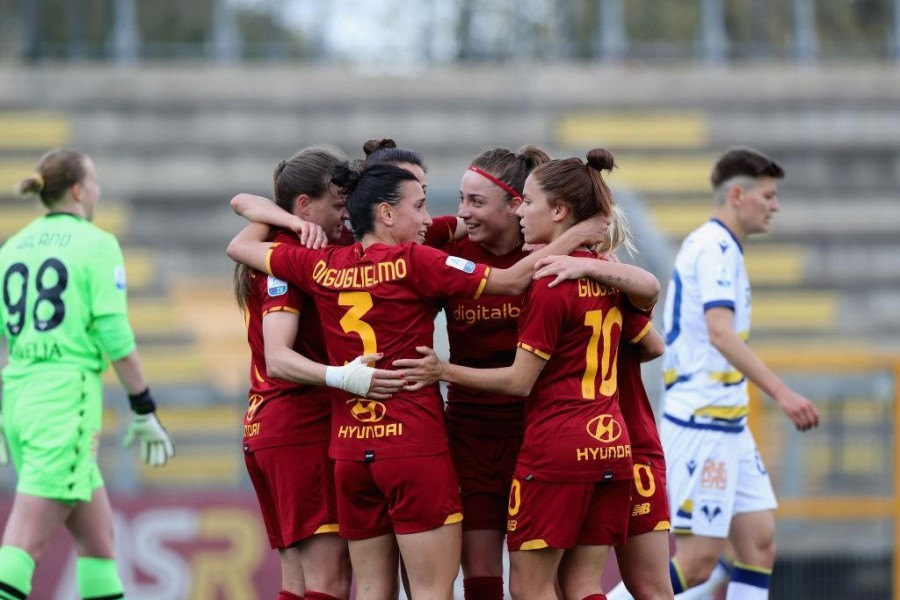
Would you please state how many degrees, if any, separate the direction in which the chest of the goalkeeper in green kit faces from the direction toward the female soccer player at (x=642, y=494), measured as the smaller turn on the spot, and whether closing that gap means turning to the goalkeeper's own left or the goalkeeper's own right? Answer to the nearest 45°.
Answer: approximately 90° to the goalkeeper's own right

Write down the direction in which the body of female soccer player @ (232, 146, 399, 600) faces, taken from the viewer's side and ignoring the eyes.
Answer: to the viewer's right

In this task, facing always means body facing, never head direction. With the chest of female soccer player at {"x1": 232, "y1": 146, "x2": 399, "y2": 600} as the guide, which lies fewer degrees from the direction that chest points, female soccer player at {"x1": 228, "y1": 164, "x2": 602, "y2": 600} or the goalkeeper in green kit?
the female soccer player

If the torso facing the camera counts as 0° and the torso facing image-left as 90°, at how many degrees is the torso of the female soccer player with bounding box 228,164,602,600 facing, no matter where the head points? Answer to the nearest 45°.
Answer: approximately 225°

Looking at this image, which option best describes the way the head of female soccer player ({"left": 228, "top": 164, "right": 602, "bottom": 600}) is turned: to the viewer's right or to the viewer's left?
to the viewer's right

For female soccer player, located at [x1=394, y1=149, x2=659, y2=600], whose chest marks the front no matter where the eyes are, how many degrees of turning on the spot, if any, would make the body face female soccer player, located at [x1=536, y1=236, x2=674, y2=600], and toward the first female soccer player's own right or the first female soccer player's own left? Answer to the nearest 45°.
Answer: approximately 90° to the first female soccer player's own right

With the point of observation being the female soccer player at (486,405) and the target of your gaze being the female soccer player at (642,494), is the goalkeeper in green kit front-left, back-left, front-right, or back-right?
back-left
